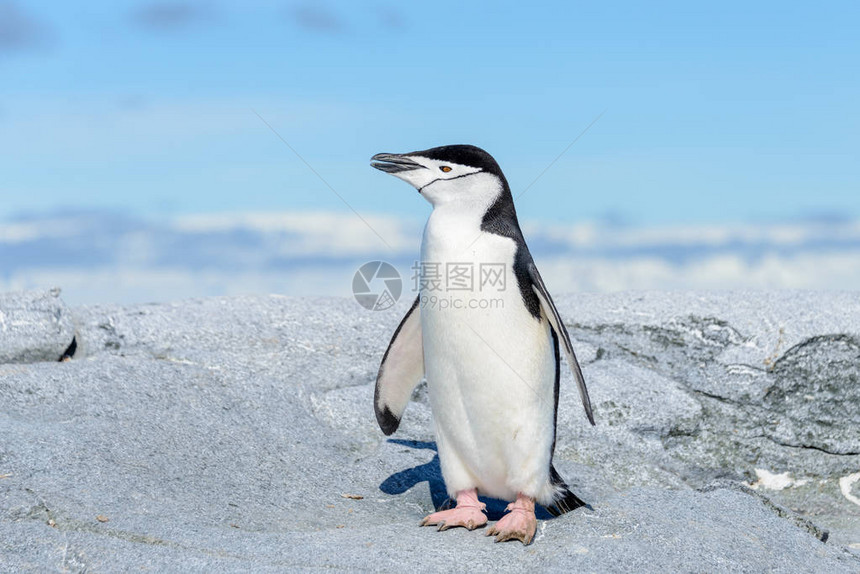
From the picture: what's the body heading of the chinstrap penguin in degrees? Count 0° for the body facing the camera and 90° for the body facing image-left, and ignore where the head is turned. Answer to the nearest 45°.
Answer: approximately 45°
